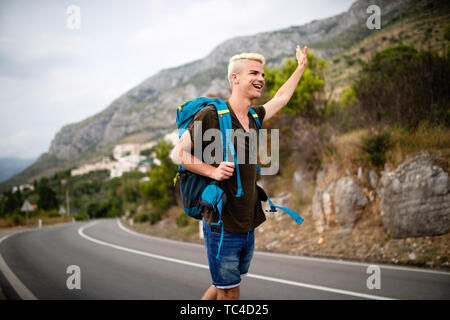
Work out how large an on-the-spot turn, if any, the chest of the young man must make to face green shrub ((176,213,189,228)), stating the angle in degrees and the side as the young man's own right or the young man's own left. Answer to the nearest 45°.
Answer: approximately 135° to the young man's own left

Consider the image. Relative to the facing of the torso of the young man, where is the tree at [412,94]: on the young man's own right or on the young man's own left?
on the young man's own left

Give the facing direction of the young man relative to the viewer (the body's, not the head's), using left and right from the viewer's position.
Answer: facing the viewer and to the right of the viewer

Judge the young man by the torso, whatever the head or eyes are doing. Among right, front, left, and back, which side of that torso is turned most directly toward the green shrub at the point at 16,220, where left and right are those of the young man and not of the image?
back

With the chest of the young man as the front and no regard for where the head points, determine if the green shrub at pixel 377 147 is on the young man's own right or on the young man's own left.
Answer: on the young man's own left

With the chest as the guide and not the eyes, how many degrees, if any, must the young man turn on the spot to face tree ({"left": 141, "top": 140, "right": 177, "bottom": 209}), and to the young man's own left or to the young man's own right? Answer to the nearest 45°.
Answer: approximately 135° to the young man's own left

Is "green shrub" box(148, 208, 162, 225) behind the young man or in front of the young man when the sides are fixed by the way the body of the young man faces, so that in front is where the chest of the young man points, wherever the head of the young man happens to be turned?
behind
